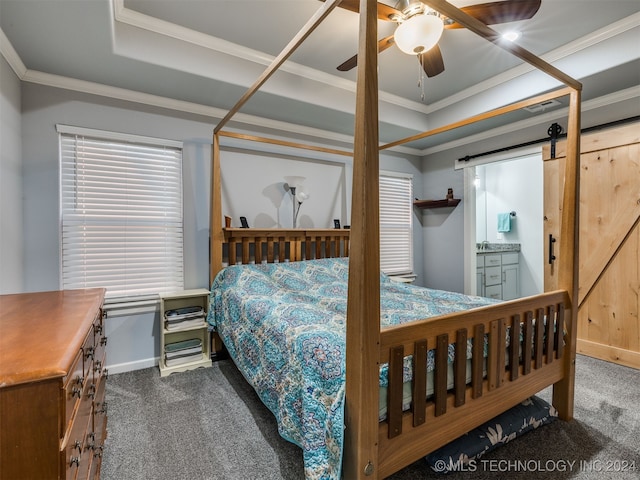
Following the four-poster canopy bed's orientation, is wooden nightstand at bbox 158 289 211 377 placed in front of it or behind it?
behind

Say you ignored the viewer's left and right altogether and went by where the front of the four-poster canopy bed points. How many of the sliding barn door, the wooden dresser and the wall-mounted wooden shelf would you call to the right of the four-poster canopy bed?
1

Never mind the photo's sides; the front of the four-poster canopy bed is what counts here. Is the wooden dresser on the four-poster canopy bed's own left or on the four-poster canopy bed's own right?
on the four-poster canopy bed's own right

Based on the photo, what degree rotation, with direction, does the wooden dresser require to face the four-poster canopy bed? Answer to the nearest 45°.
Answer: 0° — it already faces it

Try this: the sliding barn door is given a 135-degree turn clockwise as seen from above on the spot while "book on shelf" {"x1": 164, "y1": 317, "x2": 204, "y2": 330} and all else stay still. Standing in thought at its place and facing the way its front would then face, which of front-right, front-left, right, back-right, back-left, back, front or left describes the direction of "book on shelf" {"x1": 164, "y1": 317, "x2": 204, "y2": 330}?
back-left

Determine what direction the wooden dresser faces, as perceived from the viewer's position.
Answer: facing to the right of the viewer

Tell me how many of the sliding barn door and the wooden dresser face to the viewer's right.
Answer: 1

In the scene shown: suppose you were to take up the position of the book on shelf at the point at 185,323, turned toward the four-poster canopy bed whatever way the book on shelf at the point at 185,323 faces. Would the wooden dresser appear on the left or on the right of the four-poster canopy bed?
right

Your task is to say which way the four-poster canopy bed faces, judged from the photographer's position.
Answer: facing the viewer and to the right of the viewer

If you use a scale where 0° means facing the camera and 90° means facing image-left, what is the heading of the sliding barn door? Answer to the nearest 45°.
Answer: approximately 45°

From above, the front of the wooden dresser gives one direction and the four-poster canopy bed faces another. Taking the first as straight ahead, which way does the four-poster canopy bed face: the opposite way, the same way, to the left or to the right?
to the right
